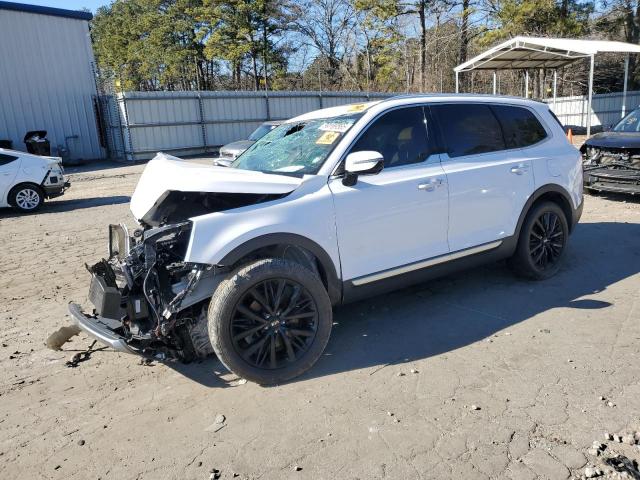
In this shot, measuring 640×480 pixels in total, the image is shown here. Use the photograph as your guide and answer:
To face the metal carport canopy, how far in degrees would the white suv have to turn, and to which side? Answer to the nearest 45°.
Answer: approximately 180°

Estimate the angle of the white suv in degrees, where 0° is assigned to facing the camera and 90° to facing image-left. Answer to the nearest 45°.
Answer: approximately 45°

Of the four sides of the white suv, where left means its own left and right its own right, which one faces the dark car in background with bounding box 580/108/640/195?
back
